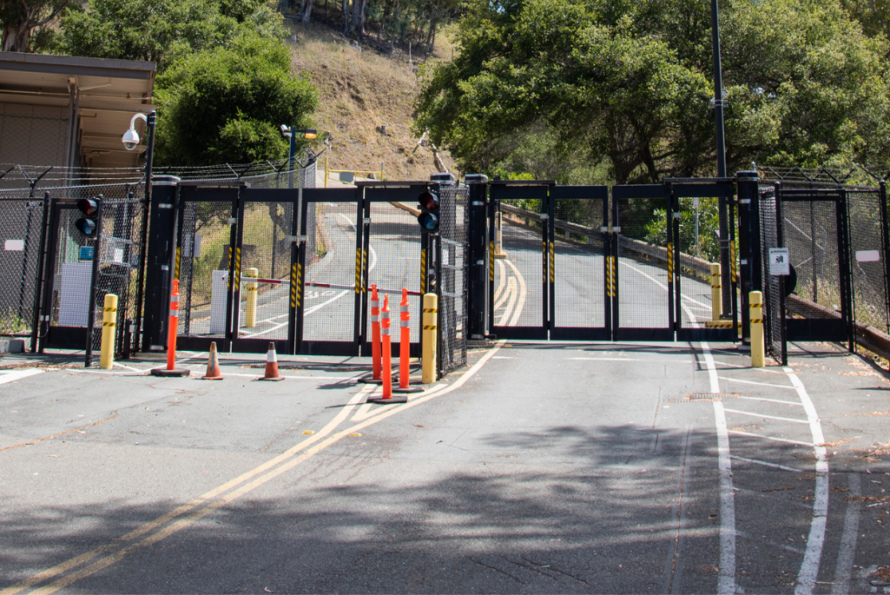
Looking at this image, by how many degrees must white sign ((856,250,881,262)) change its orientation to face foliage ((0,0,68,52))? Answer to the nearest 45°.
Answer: approximately 90° to its right

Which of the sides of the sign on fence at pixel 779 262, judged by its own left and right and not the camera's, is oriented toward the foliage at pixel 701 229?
back

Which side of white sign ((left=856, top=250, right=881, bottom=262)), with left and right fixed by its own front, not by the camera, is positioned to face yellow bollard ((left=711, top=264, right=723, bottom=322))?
right

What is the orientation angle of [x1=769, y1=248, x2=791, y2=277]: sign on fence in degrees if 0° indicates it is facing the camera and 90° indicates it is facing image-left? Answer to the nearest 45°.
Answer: approximately 0°

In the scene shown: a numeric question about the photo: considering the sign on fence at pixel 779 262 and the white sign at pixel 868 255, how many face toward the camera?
2

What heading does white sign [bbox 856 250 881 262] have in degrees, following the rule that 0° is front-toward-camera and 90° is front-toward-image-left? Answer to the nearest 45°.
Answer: approximately 0°
